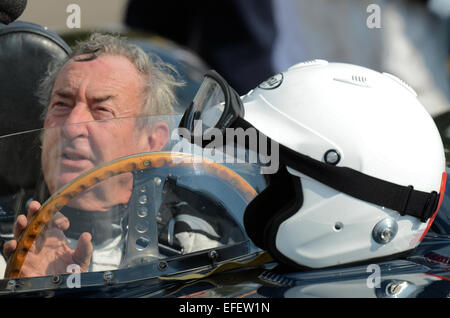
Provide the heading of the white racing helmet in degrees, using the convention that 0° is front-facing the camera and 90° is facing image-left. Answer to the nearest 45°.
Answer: approximately 90°

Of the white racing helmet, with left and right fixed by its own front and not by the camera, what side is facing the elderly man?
front
